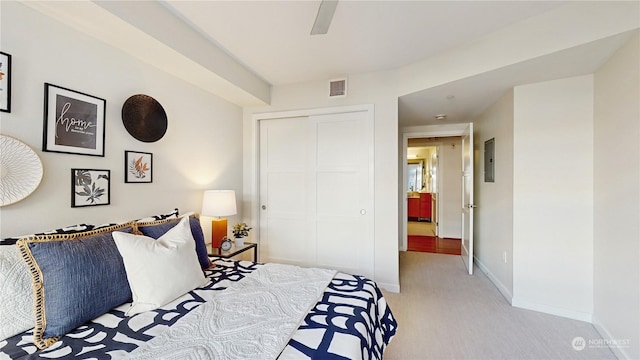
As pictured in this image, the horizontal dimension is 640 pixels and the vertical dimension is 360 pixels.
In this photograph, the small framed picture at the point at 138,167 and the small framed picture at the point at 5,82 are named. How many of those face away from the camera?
0

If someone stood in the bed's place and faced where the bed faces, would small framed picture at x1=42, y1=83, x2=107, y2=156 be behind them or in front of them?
behind

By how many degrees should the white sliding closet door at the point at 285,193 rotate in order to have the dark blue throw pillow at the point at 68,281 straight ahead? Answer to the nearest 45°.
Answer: approximately 45° to its right

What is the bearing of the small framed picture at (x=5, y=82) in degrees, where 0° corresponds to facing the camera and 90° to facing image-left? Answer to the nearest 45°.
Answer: approximately 315°

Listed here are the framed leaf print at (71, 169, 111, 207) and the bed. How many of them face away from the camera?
0

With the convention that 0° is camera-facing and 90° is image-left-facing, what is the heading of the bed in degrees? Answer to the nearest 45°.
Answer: approximately 315°

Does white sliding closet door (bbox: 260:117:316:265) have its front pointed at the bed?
yes

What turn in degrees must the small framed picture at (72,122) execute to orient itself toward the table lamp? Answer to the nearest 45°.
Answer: approximately 45° to its left

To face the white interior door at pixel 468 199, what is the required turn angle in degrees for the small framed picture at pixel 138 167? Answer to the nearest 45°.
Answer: approximately 45° to its left

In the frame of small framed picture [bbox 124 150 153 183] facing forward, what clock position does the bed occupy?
The bed is roughly at 1 o'clock from the small framed picture.

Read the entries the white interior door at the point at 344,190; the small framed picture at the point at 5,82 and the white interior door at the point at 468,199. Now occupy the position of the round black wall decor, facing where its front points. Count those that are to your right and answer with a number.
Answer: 1

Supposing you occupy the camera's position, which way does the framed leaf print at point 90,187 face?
facing the viewer and to the right of the viewer
